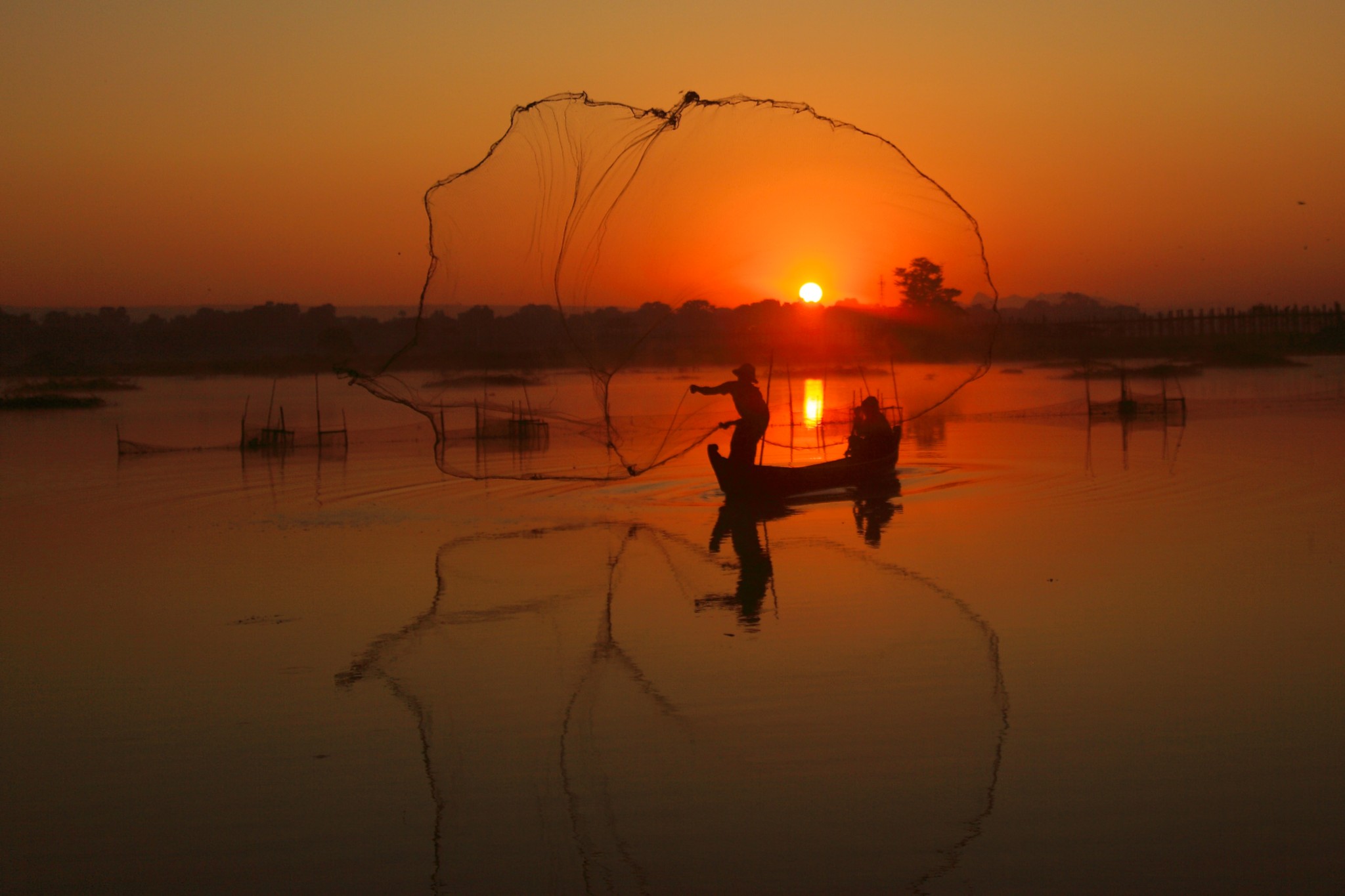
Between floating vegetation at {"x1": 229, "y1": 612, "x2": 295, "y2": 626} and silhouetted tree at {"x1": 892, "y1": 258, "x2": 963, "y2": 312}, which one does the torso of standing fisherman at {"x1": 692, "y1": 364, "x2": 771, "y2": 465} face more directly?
the floating vegetation

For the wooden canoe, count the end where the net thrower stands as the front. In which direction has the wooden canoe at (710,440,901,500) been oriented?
to the viewer's left

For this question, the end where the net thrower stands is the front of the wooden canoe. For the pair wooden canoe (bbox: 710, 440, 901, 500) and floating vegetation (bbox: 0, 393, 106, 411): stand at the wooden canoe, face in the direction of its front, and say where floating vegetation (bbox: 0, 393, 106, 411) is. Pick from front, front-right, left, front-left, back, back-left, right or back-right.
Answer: front-right

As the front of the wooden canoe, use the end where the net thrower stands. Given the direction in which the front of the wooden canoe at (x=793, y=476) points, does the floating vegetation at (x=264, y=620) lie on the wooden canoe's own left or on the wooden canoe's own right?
on the wooden canoe's own left

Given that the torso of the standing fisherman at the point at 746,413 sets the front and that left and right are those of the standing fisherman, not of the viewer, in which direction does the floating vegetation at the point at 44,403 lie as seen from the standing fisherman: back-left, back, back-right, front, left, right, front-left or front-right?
front-right

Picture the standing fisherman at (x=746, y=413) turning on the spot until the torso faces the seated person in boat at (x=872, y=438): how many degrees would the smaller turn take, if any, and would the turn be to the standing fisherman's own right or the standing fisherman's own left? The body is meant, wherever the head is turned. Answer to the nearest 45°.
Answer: approximately 135° to the standing fisherman's own right

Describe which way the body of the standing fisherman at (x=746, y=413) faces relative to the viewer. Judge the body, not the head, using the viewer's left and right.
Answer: facing to the left of the viewer

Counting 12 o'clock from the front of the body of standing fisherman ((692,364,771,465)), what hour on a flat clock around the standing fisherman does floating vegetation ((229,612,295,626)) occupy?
The floating vegetation is roughly at 10 o'clock from the standing fisherman.

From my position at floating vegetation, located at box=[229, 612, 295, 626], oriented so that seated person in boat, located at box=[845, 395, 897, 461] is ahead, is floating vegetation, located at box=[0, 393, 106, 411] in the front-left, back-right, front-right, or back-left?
front-left
